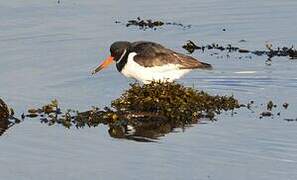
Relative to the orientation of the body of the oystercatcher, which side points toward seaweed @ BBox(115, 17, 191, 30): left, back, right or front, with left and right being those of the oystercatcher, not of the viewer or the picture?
right

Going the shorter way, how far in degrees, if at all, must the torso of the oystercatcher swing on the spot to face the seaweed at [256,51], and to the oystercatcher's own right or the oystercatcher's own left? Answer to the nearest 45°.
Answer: approximately 135° to the oystercatcher's own right

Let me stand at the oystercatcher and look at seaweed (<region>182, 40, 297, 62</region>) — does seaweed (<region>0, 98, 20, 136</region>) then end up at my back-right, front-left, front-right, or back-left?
back-left

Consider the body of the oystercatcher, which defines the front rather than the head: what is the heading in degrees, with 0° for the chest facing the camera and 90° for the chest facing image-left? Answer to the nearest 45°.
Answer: approximately 90°
